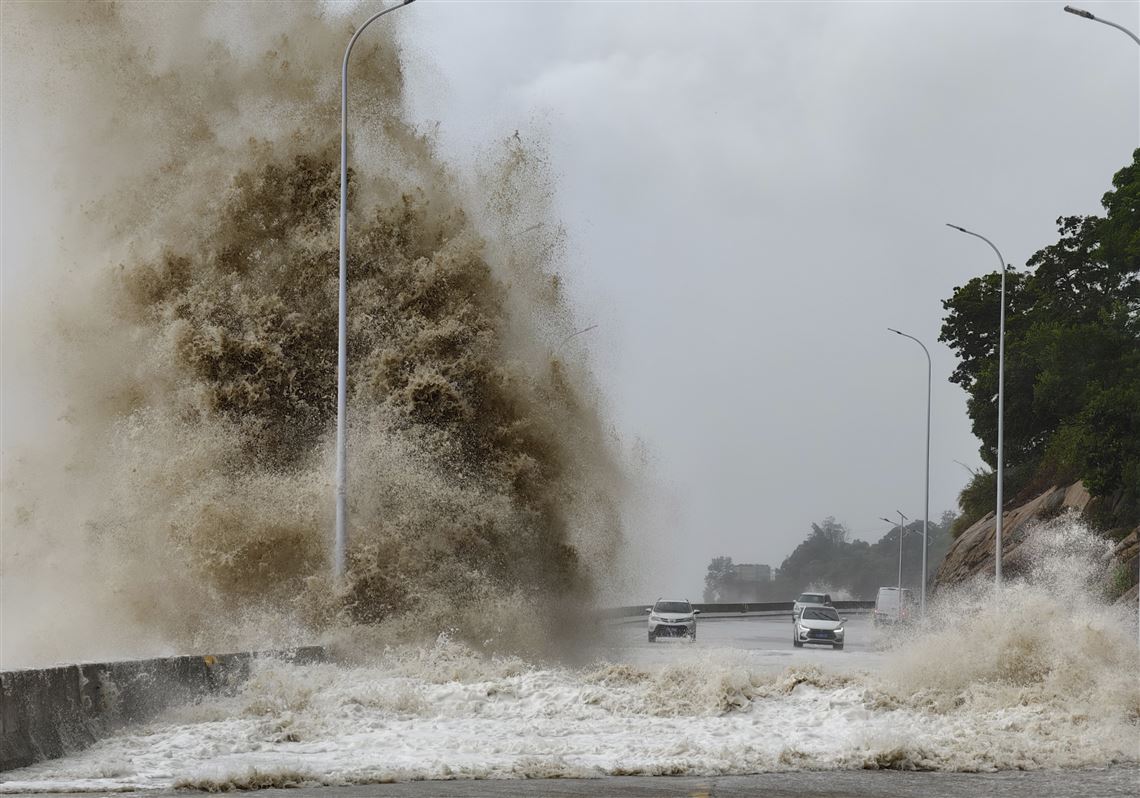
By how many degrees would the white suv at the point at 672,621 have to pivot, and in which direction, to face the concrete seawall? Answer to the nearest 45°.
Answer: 0° — it already faces it

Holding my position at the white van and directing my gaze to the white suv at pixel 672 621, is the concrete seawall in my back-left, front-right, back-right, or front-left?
front-left

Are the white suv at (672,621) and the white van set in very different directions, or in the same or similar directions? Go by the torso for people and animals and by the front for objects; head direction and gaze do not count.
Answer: very different directions

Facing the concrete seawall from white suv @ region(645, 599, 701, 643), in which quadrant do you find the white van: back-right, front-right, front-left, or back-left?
back-left

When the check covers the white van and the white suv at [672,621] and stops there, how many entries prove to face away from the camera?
1

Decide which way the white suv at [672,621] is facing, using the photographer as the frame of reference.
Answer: facing the viewer

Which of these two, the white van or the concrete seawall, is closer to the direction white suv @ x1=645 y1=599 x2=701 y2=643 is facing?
the concrete seawall

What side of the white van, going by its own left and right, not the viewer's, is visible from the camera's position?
back

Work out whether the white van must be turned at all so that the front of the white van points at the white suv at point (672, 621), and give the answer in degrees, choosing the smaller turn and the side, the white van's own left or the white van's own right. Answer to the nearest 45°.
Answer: approximately 135° to the white van's own left

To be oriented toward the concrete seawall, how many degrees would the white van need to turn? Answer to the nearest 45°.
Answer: approximately 180°

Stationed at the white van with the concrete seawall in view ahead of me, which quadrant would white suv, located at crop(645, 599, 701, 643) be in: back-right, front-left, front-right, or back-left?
front-right
